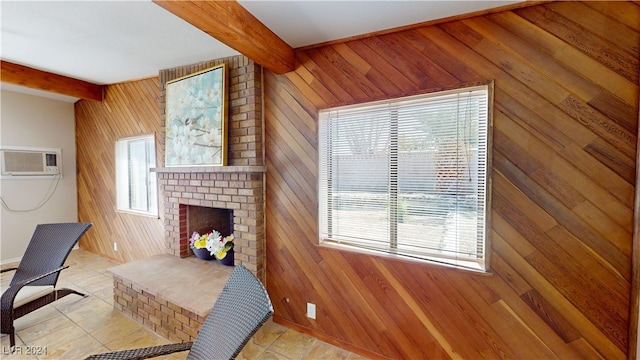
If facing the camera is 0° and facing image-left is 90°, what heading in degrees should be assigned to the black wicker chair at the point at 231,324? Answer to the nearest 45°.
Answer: approximately 45°

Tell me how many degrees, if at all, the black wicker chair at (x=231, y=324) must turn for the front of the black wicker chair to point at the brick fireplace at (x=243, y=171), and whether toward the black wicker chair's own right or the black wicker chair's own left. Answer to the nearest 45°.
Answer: approximately 135° to the black wicker chair's own right

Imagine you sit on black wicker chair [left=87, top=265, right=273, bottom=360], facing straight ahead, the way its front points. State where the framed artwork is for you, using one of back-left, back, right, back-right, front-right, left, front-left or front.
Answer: back-right

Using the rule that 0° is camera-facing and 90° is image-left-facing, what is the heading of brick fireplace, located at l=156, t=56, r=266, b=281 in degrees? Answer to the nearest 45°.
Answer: approximately 45°

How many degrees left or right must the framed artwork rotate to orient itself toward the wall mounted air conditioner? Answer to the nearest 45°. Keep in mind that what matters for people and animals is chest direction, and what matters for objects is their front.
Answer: approximately 90° to its right

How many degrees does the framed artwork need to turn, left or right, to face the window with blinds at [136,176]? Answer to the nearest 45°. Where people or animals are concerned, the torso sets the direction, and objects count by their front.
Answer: approximately 90° to its right

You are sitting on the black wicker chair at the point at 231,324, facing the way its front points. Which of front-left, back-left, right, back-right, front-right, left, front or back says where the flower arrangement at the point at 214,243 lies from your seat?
back-right
